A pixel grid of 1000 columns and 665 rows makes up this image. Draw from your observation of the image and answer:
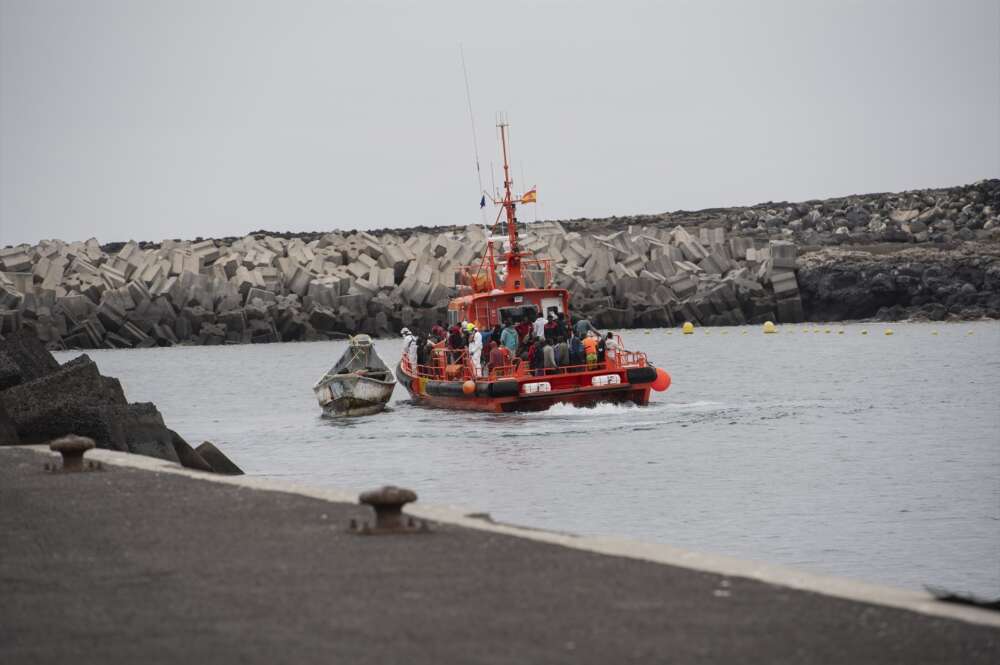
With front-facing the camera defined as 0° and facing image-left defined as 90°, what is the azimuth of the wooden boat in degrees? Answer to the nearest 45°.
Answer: approximately 180°

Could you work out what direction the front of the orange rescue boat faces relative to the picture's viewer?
facing away from the viewer and to the left of the viewer

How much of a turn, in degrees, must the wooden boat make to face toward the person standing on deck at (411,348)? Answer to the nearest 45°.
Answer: approximately 45° to its right

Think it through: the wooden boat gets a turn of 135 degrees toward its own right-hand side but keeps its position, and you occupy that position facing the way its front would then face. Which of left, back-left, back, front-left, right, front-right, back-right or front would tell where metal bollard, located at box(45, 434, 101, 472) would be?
front-right

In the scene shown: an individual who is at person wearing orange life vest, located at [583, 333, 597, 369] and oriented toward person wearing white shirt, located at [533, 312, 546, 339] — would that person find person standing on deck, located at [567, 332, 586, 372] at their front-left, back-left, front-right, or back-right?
front-left

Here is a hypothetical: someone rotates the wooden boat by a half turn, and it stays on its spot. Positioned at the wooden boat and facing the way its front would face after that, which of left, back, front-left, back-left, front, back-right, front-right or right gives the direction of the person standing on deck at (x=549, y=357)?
front-left

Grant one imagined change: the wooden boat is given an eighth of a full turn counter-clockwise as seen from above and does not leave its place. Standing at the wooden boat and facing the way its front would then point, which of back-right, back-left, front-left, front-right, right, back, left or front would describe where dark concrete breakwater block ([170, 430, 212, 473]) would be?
back-left

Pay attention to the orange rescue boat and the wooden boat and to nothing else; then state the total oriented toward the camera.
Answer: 0

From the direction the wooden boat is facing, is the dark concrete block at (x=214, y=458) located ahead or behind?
behind
